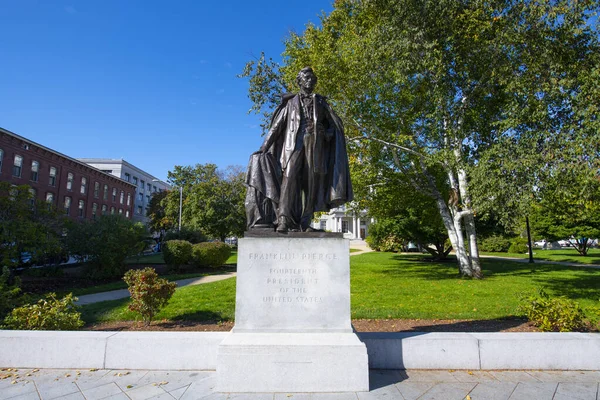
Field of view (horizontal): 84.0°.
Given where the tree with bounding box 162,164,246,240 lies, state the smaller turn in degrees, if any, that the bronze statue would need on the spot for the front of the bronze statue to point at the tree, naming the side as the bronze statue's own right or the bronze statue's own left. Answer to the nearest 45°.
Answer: approximately 180°

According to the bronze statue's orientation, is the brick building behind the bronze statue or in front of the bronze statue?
behind

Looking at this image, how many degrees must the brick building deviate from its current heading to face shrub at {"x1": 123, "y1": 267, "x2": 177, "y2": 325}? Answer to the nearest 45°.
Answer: approximately 45° to its right

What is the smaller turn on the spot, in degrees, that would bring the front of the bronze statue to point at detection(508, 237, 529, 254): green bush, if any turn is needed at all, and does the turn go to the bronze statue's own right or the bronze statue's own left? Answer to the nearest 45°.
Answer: approximately 135° to the bronze statue's own left

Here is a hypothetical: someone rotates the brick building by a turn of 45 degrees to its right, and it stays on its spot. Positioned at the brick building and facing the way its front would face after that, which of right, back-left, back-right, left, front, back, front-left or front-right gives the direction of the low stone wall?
front

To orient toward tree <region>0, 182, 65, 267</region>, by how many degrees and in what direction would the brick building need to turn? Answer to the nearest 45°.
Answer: approximately 45° to its right

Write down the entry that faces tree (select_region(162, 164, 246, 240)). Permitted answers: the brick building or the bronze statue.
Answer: the brick building

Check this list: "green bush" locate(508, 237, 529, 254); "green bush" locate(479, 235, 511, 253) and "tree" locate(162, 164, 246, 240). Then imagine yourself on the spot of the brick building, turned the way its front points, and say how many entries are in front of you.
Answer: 3

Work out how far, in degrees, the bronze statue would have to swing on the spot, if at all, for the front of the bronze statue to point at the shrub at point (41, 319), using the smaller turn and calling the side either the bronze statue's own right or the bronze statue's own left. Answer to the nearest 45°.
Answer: approximately 90° to the bronze statue's own right

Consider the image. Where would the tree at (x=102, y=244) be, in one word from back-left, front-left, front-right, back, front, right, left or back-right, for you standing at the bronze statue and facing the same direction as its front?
back-right

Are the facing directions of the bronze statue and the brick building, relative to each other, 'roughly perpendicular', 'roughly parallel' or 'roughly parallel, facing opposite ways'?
roughly perpendicular

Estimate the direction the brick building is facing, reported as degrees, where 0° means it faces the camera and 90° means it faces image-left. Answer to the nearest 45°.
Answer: approximately 315°

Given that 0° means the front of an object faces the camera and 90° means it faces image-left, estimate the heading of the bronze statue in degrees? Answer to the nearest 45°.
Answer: approximately 0°
